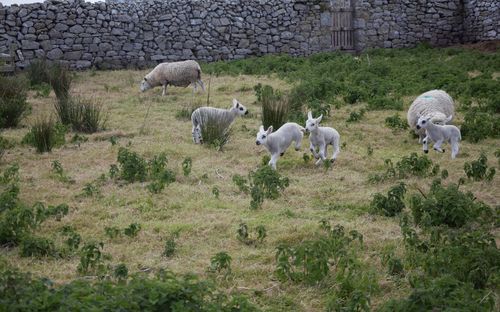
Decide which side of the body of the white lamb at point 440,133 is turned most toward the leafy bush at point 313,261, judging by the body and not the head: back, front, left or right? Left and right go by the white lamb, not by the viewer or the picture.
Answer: left

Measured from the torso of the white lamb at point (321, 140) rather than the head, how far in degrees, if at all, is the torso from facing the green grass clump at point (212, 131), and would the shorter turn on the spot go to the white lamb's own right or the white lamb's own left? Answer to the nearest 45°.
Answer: approximately 90° to the white lamb's own right

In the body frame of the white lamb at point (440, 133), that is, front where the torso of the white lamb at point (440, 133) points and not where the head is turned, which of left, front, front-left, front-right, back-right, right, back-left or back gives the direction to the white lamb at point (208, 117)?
front

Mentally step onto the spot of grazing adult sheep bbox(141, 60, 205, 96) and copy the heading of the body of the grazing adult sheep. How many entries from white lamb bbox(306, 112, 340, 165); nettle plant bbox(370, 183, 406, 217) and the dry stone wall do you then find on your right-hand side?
1

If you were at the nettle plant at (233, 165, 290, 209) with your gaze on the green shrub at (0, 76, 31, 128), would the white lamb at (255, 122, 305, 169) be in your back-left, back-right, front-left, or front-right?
front-right

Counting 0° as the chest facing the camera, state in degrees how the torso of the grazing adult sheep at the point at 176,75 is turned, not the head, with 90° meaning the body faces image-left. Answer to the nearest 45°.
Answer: approximately 90°

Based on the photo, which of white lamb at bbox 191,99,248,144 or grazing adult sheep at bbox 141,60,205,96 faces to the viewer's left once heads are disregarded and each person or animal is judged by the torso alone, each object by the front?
the grazing adult sheep

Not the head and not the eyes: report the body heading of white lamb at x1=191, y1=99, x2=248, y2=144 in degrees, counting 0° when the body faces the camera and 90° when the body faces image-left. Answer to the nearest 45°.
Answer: approximately 270°

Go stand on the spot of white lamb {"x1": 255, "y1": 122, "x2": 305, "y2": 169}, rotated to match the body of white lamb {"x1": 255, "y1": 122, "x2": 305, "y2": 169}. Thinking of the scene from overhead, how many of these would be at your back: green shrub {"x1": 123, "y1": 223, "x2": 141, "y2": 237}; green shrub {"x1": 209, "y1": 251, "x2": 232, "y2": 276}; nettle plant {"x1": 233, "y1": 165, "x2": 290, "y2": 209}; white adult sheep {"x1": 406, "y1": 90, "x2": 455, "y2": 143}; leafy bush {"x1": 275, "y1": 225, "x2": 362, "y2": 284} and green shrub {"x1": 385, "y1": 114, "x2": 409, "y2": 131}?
2

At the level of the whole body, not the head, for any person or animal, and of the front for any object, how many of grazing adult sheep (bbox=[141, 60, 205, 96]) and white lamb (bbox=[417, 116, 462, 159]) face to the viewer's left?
2

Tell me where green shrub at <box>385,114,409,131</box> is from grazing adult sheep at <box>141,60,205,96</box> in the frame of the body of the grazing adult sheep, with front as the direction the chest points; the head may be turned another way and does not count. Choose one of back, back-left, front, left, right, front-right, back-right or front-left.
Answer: back-left

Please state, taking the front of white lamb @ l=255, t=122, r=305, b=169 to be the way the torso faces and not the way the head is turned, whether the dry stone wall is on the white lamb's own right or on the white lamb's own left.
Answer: on the white lamb's own right

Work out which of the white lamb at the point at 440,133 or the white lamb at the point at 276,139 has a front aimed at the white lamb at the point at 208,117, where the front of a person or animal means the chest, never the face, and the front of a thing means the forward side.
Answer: the white lamb at the point at 440,133

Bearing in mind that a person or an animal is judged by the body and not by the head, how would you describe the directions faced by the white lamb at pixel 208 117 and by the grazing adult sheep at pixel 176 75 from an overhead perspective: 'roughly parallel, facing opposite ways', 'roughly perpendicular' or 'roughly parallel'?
roughly parallel, facing opposite ways

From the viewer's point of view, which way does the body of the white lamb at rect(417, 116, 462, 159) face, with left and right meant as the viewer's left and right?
facing to the left of the viewer

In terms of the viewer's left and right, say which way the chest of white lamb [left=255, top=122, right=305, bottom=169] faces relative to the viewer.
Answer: facing the viewer and to the left of the viewer

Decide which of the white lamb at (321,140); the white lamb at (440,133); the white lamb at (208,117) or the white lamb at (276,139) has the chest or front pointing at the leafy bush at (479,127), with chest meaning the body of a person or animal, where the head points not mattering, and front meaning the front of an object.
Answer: the white lamb at (208,117)

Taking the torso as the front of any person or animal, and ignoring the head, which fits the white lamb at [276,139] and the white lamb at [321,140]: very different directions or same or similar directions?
same or similar directions

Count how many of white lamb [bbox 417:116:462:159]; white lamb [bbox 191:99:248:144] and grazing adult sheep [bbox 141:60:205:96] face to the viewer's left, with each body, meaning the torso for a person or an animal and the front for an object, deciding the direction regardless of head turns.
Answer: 2
